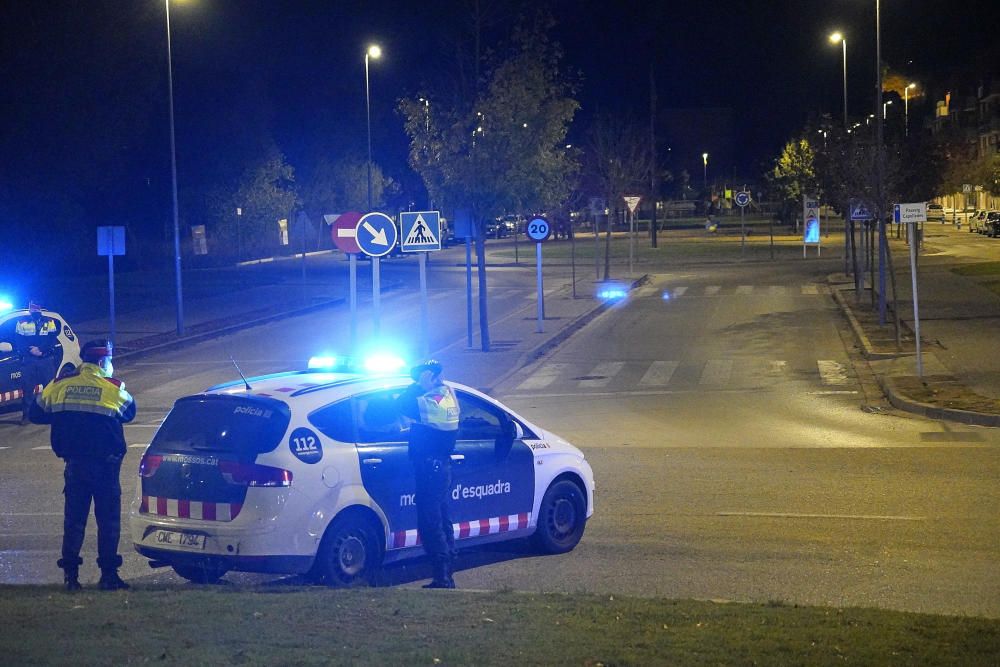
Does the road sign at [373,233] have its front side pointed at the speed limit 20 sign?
no

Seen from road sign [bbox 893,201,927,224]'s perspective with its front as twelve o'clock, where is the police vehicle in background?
The police vehicle in background is roughly at 2 o'clock from the road sign.

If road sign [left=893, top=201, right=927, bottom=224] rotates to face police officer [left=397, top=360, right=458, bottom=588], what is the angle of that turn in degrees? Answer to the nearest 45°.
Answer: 0° — it already faces them

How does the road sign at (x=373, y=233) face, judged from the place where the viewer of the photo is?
facing the viewer

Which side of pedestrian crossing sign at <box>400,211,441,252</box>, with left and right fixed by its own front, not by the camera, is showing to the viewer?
front

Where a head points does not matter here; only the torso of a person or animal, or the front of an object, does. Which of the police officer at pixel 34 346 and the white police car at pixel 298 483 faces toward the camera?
the police officer

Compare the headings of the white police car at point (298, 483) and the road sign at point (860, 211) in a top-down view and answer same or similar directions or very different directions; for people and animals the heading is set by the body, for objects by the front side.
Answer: very different directions

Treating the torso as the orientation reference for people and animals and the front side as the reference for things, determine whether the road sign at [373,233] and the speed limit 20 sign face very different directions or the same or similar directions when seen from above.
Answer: same or similar directions

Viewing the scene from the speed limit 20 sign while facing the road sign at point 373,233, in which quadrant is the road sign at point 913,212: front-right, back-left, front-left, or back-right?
front-left

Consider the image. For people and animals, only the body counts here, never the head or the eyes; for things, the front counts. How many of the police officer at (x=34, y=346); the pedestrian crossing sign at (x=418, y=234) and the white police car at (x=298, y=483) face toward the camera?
2

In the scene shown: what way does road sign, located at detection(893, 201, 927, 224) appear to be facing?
toward the camera

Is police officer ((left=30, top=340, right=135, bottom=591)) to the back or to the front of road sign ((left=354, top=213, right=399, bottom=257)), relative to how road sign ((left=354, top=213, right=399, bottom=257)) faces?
to the front

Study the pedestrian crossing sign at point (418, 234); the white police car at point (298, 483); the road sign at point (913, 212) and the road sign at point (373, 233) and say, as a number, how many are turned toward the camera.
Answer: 3

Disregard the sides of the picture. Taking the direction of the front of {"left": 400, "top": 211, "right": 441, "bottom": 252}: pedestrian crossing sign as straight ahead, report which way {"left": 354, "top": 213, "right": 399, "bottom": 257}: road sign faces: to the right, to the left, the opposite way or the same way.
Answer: the same way

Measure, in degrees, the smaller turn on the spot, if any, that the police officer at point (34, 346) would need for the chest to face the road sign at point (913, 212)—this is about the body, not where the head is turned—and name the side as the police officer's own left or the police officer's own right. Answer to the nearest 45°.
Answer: approximately 90° to the police officer's own left
